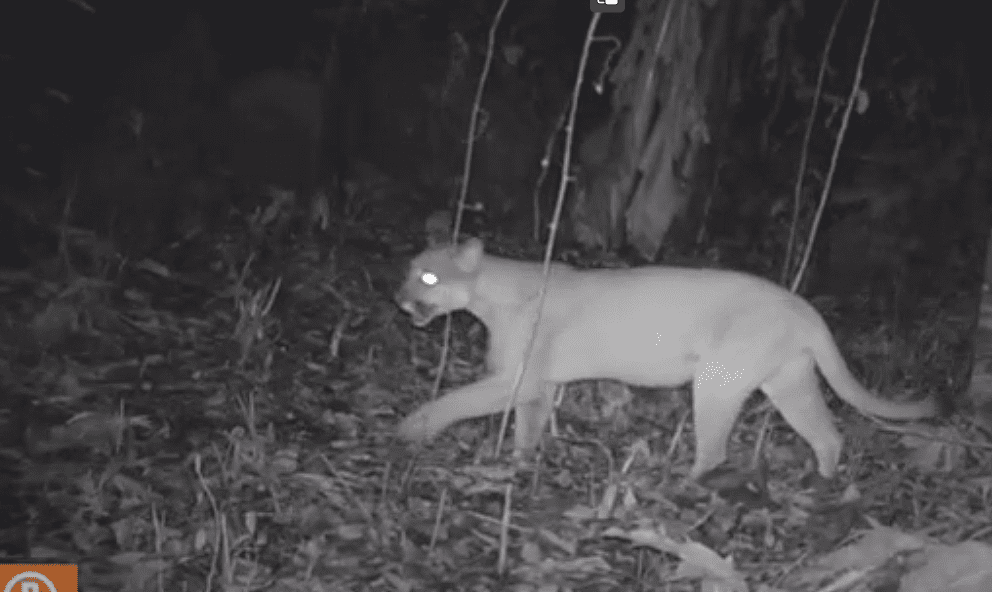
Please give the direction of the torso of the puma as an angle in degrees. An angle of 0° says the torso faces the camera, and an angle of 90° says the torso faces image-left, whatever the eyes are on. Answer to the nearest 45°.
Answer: approximately 90°
